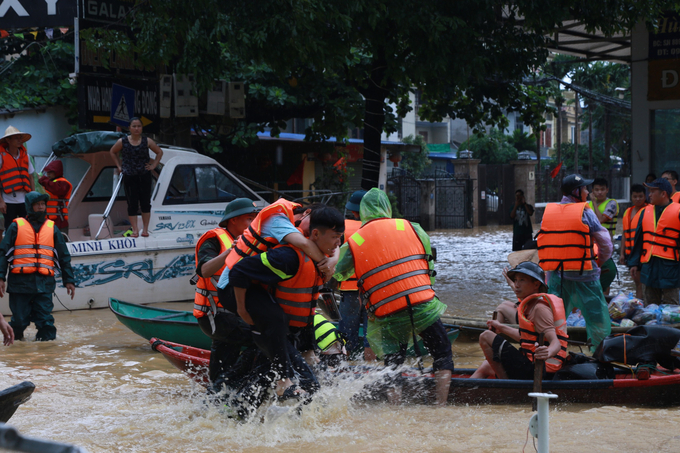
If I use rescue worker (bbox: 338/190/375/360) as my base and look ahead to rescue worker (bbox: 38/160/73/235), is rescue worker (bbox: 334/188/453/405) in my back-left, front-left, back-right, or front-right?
back-left

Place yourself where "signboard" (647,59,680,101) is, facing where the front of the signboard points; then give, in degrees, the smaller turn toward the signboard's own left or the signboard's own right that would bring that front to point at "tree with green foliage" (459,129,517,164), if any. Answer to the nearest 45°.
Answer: approximately 180°

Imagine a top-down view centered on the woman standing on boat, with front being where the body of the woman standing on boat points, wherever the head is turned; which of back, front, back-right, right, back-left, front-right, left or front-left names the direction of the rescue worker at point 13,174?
right

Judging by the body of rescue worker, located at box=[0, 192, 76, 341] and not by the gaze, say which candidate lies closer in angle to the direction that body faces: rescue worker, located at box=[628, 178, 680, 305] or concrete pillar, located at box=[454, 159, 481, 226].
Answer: the rescue worker

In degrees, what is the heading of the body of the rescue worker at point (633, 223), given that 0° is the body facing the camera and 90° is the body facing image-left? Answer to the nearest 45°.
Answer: approximately 0°

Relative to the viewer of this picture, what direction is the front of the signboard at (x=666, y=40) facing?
facing the viewer

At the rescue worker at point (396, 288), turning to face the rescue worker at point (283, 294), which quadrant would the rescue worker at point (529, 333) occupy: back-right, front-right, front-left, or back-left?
back-left

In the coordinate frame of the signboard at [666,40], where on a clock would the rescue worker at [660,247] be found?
The rescue worker is roughly at 12 o'clock from the signboard.

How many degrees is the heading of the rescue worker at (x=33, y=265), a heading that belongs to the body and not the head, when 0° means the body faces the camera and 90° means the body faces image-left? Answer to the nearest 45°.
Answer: approximately 0°

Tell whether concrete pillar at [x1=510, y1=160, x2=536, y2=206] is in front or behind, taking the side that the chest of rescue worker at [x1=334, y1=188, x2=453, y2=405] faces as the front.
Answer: in front

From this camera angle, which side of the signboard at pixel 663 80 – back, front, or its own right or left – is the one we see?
front

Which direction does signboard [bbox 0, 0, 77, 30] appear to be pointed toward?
toward the camera

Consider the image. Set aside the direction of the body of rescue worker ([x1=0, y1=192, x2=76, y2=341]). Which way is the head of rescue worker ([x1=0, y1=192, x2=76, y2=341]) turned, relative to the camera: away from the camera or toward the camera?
toward the camera

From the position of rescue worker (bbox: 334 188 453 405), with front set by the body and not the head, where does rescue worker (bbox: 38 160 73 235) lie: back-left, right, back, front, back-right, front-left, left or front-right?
front-left

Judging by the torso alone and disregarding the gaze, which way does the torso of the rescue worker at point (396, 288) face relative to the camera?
away from the camera
